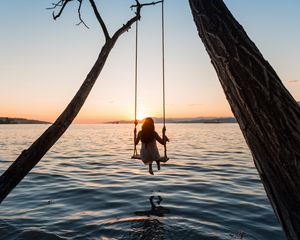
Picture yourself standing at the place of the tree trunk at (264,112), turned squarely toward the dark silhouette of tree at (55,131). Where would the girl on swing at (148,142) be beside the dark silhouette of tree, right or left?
right

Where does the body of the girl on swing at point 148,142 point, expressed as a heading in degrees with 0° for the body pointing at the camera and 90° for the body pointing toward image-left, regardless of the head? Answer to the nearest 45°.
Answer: approximately 180°

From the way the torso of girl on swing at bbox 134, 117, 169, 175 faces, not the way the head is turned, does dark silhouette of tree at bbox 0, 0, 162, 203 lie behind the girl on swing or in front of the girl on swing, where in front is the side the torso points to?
behind

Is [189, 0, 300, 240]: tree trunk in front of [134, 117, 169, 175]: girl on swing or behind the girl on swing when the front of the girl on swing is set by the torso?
behind
